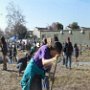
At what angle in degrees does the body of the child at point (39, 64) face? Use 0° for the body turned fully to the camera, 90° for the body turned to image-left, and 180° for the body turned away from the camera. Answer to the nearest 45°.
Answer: approximately 270°
